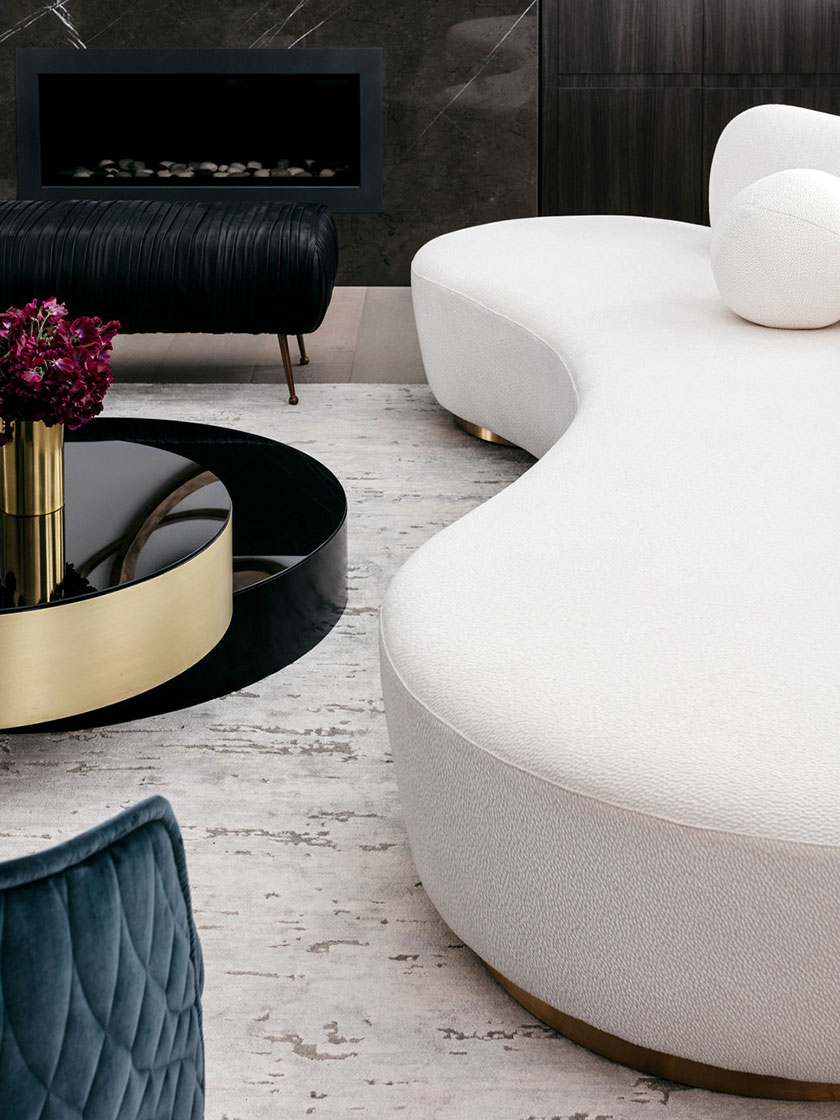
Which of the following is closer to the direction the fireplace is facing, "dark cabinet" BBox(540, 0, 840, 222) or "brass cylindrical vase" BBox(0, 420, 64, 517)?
the brass cylindrical vase

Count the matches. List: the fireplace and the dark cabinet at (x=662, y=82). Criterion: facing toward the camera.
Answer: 2

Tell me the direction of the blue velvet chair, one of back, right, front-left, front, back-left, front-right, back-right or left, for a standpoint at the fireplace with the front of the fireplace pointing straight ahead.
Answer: front

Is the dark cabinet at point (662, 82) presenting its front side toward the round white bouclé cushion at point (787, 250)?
yes

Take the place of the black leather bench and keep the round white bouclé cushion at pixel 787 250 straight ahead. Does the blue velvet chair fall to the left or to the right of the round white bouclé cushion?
right

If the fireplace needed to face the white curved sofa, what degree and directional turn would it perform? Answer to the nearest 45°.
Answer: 0° — it already faces it

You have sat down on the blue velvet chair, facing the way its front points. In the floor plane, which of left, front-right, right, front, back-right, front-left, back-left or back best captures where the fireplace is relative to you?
front-right

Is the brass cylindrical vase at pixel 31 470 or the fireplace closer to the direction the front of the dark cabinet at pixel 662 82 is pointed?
the brass cylindrical vase

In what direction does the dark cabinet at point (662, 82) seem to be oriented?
toward the camera

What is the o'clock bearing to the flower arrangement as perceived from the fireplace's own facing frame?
The flower arrangement is roughly at 12 o'clock from the fireplace.

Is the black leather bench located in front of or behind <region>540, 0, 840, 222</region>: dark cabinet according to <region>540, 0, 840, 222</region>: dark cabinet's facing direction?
in front

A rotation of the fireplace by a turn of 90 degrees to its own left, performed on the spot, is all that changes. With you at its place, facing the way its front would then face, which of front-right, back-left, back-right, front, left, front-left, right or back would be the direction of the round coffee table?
right

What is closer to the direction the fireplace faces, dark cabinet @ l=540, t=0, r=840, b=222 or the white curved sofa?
the white curved sofa

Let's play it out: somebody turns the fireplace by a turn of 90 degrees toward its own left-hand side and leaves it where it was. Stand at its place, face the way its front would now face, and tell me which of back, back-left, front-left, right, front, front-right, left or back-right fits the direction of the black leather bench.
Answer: right

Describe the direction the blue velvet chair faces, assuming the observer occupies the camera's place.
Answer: facing away from the viewer and to the left of the viewer

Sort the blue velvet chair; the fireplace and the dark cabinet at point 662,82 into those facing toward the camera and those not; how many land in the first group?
2

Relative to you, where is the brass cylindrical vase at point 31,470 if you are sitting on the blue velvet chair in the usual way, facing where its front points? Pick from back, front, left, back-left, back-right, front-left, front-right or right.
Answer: front-right
